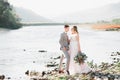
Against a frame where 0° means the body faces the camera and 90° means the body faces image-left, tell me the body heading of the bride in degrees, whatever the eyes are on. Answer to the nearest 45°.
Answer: approximately 45°
